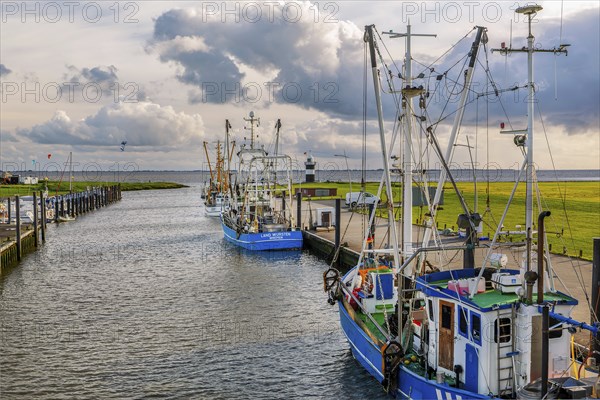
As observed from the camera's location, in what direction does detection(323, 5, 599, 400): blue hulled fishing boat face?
facing away from the viewer and to the left of the viewer
